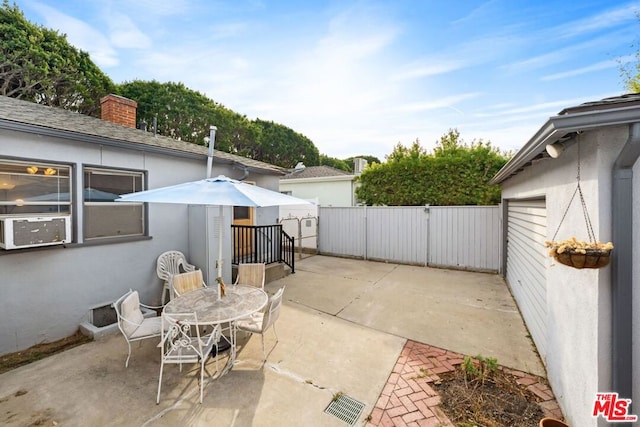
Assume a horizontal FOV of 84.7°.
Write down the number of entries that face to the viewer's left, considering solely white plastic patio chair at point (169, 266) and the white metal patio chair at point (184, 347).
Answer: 0

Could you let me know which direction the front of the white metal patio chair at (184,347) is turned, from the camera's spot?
facing away from the viewer and to the right of the viewer

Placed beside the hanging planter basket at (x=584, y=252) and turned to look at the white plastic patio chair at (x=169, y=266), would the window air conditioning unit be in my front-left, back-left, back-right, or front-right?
front-left

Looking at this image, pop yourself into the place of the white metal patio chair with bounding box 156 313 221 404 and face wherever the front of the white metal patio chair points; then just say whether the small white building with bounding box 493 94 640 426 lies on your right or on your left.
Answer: on your right

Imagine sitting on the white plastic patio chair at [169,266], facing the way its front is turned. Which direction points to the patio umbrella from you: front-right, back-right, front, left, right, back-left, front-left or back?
front-right

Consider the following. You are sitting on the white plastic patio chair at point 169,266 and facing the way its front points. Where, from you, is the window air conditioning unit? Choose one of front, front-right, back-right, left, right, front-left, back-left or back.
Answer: right

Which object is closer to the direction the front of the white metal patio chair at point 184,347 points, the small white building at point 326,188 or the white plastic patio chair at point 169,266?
the small white building

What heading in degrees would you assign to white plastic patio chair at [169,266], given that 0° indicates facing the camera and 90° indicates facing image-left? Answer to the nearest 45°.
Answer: approximately 315°

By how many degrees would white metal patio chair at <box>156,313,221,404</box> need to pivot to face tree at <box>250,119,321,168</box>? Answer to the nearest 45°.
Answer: approximately 45° to its left

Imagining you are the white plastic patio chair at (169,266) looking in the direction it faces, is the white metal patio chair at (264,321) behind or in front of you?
in front

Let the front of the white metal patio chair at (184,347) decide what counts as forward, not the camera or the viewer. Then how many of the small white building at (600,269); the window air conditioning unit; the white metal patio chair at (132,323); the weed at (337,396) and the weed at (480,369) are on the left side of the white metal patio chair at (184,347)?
2

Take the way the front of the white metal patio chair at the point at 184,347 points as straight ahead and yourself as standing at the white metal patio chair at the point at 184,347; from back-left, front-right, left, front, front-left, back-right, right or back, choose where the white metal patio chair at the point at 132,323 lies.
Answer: left

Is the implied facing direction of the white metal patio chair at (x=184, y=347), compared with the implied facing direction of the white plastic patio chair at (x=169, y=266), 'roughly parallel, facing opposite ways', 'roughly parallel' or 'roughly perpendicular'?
roughly perpendicular

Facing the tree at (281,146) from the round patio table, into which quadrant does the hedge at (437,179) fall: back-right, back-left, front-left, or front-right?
front-right

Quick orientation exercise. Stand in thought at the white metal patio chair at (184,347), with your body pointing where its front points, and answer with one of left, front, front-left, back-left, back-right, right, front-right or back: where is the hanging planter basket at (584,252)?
right

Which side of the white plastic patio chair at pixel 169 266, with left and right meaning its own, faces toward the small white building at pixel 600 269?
front
